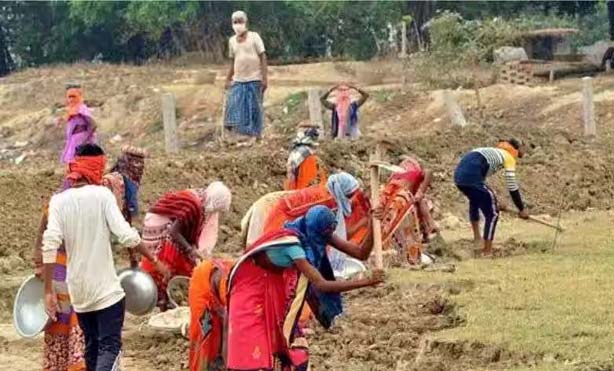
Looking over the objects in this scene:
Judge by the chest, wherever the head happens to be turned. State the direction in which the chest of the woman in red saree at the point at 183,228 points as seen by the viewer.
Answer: to the viewer's right

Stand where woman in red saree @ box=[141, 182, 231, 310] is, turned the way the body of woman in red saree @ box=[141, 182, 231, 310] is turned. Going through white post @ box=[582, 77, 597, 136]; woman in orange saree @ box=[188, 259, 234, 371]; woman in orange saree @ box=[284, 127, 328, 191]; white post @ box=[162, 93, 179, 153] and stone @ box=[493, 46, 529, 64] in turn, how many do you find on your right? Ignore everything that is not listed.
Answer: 1

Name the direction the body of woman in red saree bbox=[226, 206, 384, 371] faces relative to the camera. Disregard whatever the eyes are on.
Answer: to the viewer's right

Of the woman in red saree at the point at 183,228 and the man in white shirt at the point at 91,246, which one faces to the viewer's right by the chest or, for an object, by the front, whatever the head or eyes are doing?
the woman in red saree

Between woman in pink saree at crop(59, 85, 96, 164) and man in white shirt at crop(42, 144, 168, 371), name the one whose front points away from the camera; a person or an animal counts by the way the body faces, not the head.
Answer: the man in white shirt

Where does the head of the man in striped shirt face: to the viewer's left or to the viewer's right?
to the viewer's right

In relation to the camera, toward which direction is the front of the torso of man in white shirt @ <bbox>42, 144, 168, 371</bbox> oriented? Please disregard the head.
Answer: away from the camera

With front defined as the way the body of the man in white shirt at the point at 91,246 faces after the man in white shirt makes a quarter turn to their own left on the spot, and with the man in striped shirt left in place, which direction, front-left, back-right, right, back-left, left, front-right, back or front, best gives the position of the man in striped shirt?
back-right

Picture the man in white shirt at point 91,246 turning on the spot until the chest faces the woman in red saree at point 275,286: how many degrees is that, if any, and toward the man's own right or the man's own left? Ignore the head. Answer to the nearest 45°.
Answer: approximately 135° to the man's own right

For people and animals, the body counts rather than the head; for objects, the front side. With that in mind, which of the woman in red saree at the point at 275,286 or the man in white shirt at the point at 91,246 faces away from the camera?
the man in white shirt
